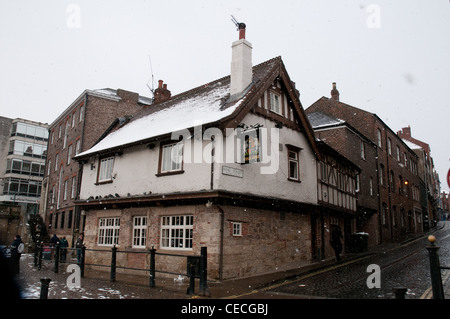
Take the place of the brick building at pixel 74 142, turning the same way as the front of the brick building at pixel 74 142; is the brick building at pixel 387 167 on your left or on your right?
on your left

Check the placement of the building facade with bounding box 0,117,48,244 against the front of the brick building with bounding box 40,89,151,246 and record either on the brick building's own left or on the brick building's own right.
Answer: on the brick building's own right

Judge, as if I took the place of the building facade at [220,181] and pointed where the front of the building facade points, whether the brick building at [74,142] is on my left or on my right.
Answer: on my right

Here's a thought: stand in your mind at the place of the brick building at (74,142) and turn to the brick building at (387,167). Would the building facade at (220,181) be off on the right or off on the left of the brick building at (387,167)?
right
